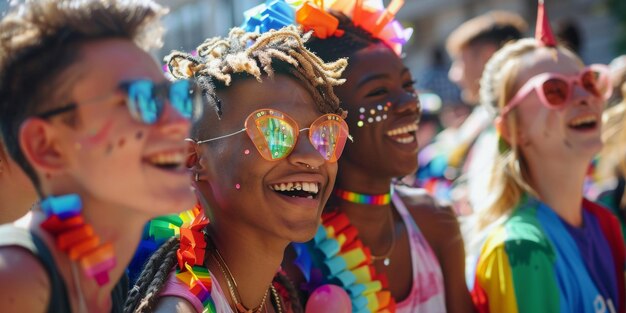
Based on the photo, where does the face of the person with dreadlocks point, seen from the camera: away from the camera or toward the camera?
toward the camera
